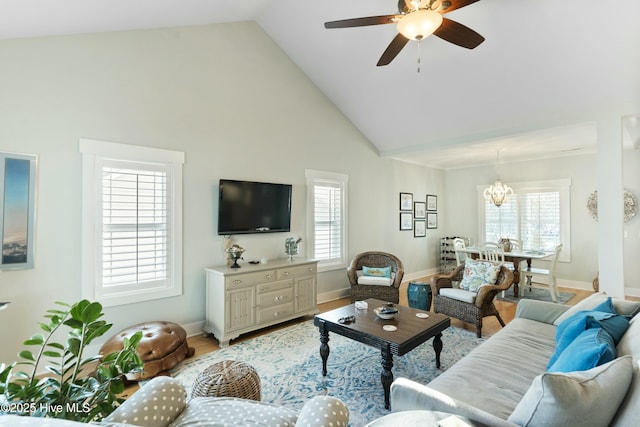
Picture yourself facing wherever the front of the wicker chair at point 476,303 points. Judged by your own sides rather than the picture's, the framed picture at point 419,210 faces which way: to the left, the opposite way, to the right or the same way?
to the left

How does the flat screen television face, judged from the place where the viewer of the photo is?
facing the viewer and to the right of the viewer

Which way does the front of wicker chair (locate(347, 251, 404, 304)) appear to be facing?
toward the camera

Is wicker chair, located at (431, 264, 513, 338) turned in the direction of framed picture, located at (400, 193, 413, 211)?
no

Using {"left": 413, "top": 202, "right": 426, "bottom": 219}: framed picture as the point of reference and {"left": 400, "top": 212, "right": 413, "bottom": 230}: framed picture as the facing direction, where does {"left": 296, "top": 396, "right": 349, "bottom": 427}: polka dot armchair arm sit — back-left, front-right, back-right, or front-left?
front-left

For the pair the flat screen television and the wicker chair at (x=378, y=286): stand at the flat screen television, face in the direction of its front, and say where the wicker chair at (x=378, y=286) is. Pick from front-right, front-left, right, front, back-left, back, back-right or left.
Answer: front-left

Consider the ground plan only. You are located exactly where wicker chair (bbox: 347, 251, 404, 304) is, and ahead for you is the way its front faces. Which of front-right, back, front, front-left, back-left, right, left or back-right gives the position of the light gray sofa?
front

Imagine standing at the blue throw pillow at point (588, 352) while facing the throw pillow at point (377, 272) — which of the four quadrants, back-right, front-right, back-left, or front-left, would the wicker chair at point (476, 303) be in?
front-right

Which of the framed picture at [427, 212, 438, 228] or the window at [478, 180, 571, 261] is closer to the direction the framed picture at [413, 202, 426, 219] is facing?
the window

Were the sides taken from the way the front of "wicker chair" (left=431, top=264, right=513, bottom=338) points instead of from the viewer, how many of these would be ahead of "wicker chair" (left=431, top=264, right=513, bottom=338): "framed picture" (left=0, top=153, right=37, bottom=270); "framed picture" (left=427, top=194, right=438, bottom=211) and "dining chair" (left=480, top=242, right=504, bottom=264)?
1

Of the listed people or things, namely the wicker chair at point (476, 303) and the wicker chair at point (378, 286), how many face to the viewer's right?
0

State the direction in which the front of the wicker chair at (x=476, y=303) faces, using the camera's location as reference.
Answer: facing the viewer and to the left of the viewer
